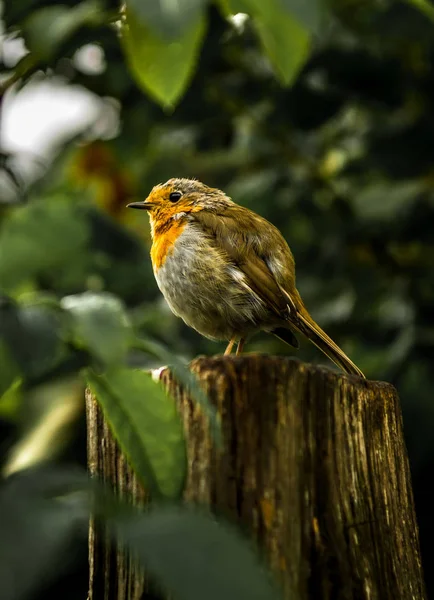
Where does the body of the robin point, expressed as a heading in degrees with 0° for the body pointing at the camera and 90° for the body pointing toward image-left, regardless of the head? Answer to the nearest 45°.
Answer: approximately 90°

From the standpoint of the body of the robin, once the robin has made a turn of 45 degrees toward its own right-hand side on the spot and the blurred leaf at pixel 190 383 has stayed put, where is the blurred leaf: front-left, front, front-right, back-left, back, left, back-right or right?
back-left

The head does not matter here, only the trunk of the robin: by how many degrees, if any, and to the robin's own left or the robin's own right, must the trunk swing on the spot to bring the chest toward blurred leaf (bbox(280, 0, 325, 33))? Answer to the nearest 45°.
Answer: approximately 90° to the robin's own left
